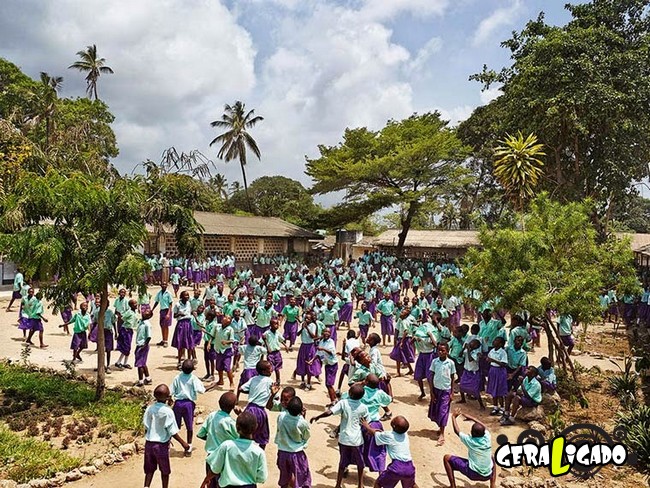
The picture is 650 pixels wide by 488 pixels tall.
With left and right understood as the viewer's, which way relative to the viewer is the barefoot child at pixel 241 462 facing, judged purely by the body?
facing away from the viewer

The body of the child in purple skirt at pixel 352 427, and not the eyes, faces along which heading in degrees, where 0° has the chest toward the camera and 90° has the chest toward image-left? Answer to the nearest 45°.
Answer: approximately 180°

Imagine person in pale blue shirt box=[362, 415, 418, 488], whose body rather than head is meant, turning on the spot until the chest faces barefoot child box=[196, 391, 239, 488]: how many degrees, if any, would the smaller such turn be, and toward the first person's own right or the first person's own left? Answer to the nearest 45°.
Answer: approximately 45° to the first person's own left

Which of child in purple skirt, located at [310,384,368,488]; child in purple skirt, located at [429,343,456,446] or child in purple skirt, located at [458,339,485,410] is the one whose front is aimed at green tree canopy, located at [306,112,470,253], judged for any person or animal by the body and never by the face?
child in purple skirt, located at [310,384,368,488]

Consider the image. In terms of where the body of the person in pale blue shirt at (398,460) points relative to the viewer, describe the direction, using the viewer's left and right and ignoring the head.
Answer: facing away from the viewer and to the left of the viewer

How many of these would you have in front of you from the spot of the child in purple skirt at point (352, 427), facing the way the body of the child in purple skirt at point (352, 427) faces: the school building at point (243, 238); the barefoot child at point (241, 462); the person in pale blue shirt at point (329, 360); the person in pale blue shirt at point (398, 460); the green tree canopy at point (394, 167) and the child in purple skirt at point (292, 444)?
3

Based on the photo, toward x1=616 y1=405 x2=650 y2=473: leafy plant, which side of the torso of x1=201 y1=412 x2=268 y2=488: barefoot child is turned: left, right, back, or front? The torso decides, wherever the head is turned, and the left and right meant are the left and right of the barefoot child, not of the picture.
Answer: right

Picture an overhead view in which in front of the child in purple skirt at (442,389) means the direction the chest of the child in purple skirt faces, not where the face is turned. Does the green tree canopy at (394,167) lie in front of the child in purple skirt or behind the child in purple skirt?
behind

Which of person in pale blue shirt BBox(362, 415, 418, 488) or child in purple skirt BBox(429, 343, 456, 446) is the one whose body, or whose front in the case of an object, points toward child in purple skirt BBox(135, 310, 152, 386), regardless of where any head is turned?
person in pale blue shirt BBox(362, 415, 418, 488)

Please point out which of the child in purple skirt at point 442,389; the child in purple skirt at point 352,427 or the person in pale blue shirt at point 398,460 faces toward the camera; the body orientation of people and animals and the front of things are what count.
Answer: the child in purple skirt at point 442,389

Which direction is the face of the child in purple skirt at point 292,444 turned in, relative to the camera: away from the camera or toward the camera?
away from the camera

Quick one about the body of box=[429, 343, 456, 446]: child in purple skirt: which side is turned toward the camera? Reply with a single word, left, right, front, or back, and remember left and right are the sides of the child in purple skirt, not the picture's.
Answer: front

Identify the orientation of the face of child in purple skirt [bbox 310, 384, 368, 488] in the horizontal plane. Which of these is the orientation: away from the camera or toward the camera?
away from the camera
